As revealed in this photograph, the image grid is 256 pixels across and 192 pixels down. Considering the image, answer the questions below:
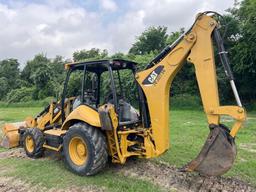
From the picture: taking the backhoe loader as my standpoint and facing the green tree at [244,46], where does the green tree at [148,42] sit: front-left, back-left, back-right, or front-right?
front-left

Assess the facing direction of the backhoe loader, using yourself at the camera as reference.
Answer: facing away from the viewer and to the left of the viewer

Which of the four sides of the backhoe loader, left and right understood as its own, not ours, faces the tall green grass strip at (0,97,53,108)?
front

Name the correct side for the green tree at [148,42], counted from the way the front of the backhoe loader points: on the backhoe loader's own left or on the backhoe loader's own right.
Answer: on the backhoe loader's own right

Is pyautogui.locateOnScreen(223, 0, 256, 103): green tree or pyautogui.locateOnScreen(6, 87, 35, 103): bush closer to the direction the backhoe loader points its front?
the bush

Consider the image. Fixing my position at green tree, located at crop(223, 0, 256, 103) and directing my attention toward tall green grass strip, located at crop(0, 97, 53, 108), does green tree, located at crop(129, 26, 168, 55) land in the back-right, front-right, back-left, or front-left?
front-right

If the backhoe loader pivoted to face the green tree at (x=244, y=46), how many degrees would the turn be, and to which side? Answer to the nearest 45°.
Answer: approximately 90° to its right

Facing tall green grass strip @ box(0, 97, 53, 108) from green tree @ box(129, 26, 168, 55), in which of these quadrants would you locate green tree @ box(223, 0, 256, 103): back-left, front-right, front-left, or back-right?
back-left
